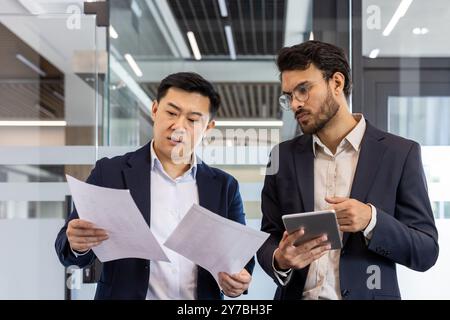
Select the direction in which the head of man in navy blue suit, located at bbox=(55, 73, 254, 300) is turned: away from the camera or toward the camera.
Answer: toward the camera

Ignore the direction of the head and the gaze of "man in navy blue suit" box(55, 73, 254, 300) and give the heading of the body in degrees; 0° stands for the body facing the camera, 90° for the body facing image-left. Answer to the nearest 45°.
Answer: approximately 0°

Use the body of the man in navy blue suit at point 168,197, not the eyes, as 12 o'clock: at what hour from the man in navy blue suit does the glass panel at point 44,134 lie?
The glass panel is roughly at 5 o'clock from the man in navy blue suit.

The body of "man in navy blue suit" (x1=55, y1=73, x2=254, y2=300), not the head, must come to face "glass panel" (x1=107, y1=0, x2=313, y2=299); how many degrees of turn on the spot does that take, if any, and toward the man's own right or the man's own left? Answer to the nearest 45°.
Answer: approximately 180°

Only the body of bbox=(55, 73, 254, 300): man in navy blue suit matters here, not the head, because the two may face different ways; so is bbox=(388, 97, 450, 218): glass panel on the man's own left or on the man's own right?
on the man's own left

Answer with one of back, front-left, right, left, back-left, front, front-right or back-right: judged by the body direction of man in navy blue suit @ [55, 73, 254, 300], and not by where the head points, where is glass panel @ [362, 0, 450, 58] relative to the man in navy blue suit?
back-left
